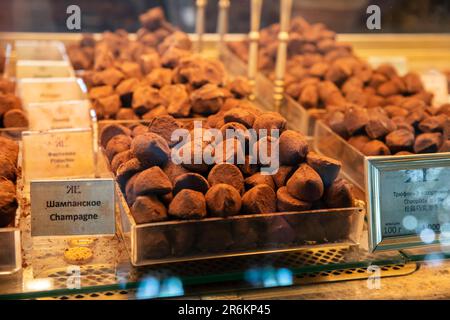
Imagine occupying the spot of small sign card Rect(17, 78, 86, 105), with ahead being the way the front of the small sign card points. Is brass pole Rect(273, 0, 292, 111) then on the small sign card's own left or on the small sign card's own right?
on the small sign card's own left

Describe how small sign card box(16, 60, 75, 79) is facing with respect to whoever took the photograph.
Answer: facing the viewer

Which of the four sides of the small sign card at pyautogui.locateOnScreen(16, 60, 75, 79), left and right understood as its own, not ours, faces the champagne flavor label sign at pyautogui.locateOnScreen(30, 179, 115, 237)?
front

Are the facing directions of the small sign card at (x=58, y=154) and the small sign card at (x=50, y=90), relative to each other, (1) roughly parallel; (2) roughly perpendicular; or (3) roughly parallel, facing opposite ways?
roughly parallel

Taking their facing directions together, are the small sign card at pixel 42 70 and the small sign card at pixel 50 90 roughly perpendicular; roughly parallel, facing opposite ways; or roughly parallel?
roughly parallel

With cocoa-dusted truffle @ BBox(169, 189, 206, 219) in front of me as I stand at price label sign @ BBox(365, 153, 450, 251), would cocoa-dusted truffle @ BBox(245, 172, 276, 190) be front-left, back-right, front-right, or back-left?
front-right

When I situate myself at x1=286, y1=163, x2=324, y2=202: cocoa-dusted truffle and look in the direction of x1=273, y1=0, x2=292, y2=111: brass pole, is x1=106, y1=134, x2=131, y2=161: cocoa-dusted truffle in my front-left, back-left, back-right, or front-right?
front-left

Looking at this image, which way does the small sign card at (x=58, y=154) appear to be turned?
toward the camera
